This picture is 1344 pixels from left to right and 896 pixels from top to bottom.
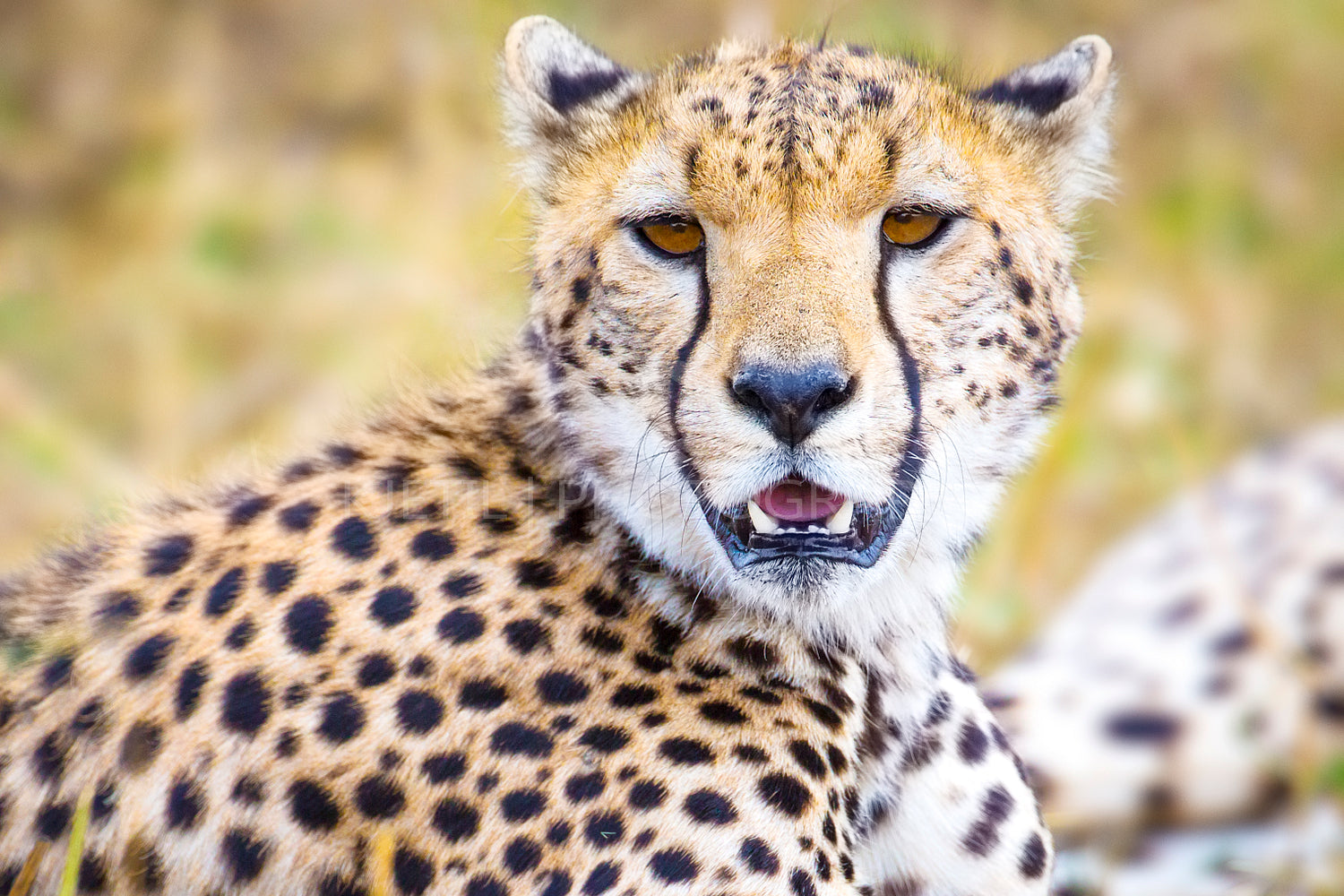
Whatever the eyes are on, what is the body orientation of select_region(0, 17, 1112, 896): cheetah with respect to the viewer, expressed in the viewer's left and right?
facing the viewer and to the right of the viewer

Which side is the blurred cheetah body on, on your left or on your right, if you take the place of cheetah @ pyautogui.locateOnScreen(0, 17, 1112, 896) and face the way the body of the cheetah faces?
on your left
